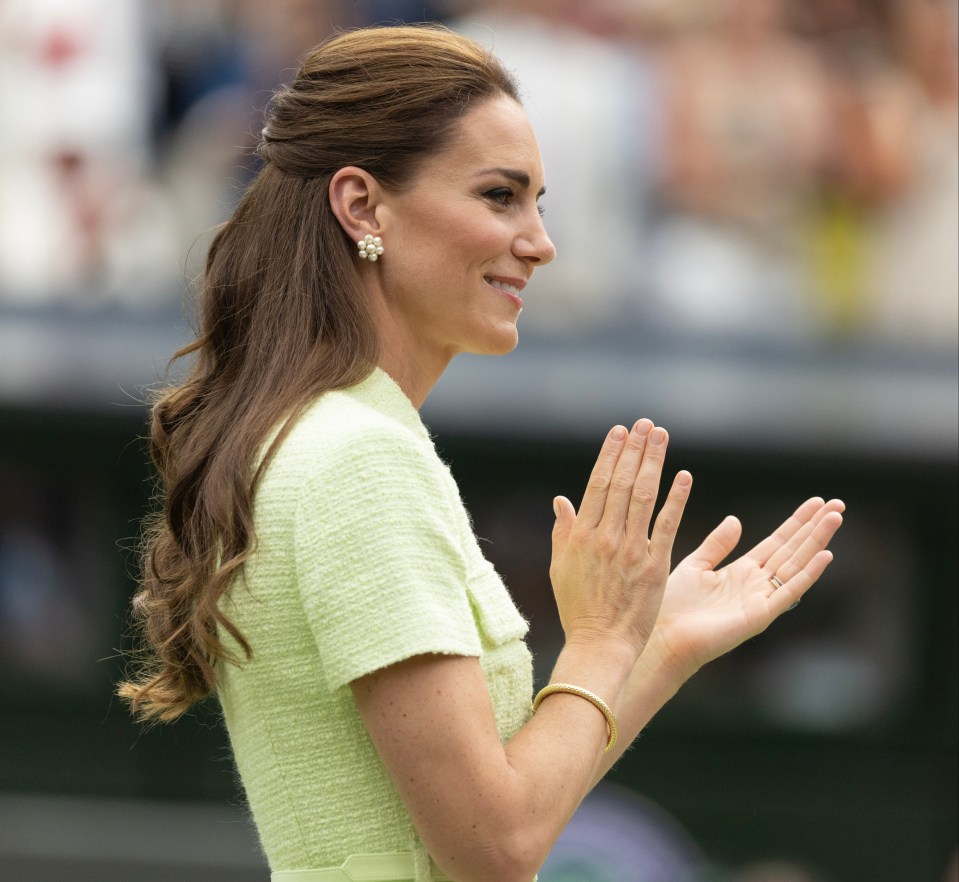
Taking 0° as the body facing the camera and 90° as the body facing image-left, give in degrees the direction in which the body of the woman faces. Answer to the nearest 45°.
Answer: approximately 270°

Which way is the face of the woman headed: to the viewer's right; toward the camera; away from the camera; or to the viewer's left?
to the viewer's right
